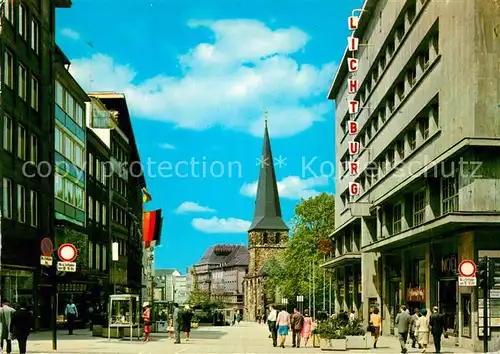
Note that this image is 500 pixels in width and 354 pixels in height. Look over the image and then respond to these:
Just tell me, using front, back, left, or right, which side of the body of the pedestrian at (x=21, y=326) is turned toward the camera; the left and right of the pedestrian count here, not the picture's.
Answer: back

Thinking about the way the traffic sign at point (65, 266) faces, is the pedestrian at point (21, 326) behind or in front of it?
in front

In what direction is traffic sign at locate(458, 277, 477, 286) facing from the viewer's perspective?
toward the camera

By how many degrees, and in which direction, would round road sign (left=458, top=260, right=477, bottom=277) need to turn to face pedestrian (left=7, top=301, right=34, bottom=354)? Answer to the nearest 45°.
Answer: approximately 90° to its right

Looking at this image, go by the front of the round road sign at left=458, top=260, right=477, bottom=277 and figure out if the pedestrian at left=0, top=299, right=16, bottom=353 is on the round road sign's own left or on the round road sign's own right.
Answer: on the round road sign's own right

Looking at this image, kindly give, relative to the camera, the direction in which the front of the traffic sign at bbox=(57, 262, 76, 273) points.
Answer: facing the viewer

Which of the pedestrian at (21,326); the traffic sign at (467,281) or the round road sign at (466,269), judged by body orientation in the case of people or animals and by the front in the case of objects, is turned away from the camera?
the pedestrian

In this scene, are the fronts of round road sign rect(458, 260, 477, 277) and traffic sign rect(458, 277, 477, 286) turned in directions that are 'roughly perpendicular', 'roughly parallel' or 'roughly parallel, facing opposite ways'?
roughly parallel

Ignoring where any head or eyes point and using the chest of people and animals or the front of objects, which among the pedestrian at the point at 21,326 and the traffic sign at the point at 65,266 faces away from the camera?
the pedestrian

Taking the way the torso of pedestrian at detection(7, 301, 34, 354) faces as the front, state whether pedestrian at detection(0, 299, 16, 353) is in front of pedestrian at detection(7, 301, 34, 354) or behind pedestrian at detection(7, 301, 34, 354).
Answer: in front
